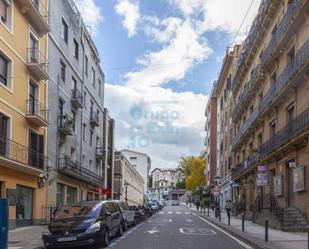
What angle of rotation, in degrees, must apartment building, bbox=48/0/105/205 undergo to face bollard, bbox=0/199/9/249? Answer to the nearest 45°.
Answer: approximately 45° to its right

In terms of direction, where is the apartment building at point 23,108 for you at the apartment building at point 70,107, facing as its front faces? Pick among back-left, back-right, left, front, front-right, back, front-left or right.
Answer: front-right

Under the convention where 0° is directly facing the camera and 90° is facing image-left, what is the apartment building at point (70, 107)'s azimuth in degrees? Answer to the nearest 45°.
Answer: approximately 315°

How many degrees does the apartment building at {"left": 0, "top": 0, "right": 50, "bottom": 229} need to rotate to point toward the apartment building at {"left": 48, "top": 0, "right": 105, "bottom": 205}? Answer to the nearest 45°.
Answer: approximately 135° to its left

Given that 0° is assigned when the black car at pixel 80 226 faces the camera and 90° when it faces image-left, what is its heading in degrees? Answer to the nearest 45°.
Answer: approximately 45°

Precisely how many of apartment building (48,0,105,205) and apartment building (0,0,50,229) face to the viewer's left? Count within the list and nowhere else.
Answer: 0

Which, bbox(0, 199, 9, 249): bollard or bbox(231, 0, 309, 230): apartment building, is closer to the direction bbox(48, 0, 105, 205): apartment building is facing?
the apartment building

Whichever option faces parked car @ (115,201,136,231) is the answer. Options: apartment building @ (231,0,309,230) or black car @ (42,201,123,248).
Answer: the apartment building

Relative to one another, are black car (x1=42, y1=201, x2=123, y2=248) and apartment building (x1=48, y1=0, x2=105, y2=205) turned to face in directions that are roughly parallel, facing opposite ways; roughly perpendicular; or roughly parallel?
roughly perpendicular

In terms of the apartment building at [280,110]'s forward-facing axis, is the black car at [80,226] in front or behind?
in front

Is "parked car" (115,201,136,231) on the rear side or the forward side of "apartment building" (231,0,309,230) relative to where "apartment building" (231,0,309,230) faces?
on the forward side

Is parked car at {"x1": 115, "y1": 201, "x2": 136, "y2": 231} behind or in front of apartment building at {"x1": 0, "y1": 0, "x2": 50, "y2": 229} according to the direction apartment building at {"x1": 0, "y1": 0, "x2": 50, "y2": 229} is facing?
in front

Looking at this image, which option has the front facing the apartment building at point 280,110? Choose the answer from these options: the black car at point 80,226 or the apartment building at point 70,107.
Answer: the apartment building at point 70,107
